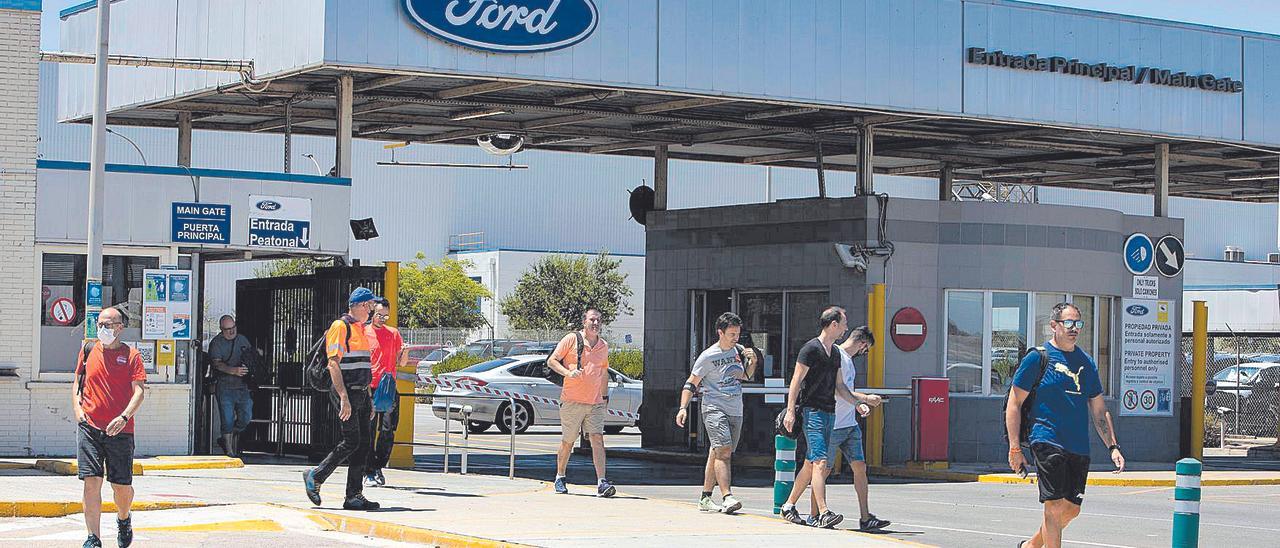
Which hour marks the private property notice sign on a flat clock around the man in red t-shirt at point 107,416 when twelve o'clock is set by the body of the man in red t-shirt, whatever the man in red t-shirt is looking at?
The private property notice sign is roughly at 8 o'clock from the man in red t-shirt.

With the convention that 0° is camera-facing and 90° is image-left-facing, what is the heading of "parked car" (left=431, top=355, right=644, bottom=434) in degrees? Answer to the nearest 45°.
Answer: approximately 225°

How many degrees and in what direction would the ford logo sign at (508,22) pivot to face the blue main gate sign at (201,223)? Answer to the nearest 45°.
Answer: approximately 90° to its right

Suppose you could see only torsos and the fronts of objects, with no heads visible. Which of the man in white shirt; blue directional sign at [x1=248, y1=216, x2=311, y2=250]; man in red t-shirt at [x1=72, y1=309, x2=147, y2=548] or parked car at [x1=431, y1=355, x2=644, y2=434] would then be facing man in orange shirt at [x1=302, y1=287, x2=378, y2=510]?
the blue directional sign

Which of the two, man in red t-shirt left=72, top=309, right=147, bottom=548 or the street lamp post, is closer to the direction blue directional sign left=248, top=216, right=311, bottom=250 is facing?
the man in red t-shirt

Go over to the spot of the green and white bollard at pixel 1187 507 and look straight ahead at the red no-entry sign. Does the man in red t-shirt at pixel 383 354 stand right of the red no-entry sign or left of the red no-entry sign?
left

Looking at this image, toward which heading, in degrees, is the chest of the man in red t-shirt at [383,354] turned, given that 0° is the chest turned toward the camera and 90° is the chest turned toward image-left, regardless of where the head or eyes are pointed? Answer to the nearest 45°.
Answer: approximately 315°

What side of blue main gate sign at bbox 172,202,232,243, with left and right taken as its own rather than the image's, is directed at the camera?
front
